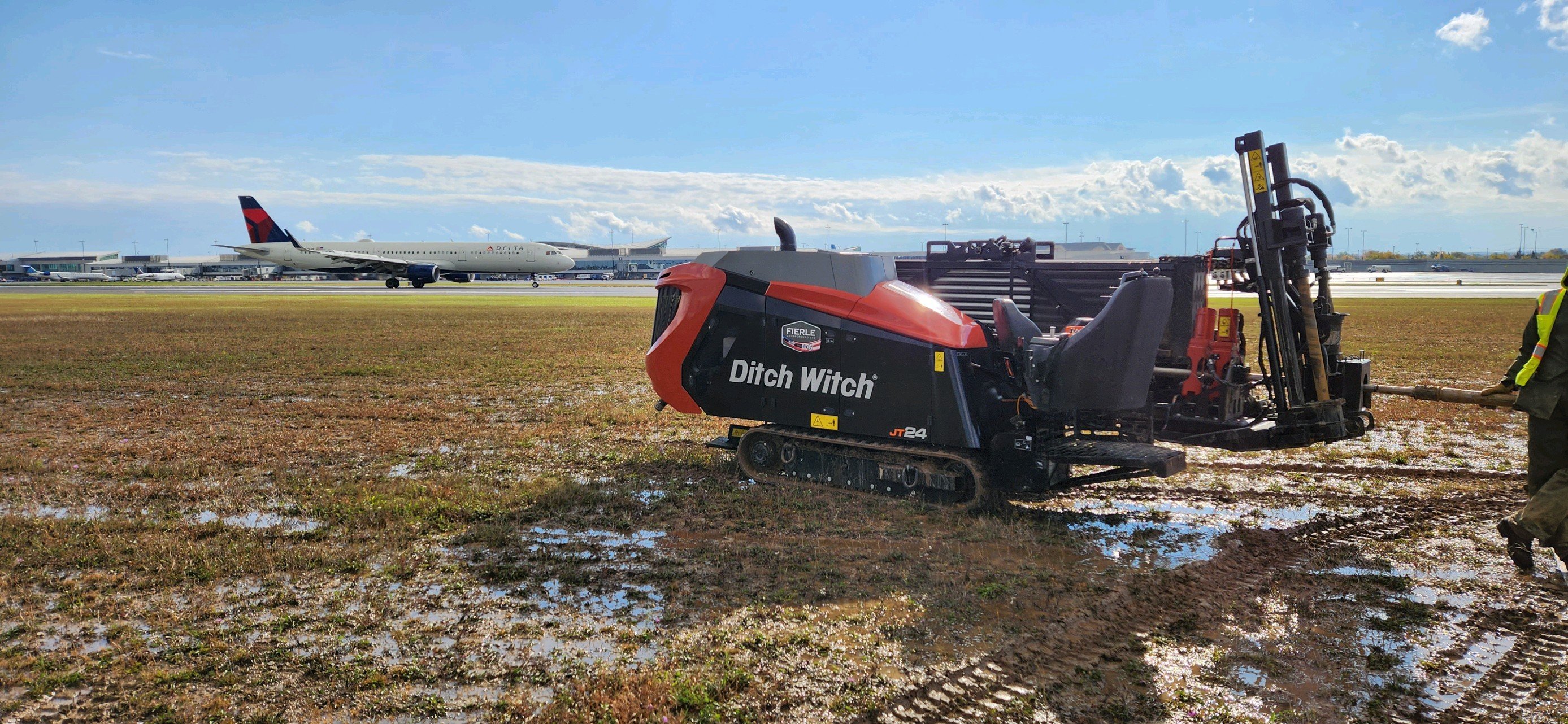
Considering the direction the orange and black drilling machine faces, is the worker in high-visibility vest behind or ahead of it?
ahead

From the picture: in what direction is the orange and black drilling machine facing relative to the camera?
to the viewer's right
